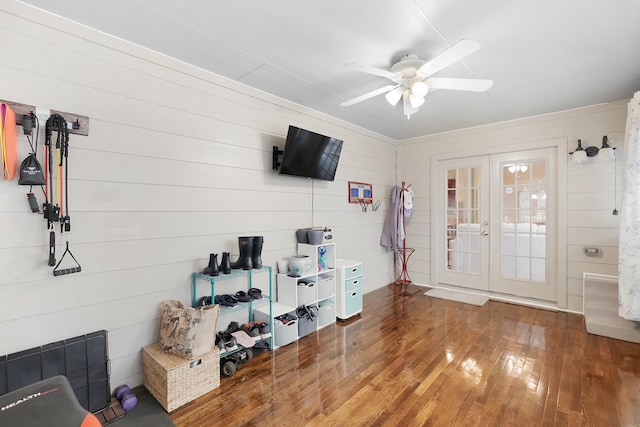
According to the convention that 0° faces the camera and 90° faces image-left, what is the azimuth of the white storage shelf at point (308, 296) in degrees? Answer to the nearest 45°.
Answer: approximately 315°

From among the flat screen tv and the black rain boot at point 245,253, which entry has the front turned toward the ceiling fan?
the flat screen tv

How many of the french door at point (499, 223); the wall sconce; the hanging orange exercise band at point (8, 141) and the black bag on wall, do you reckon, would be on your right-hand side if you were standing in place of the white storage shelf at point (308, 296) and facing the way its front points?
2

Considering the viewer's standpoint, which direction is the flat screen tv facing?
facing the viewer and to the right of the viewer

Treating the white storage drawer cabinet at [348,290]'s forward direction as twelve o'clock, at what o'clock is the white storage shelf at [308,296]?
the white storage shelf at [308,296] is roughly at 3 o'clock from the white storage drawer cabinet at [348,290].

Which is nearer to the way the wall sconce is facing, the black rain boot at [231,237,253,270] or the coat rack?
the black rain boot

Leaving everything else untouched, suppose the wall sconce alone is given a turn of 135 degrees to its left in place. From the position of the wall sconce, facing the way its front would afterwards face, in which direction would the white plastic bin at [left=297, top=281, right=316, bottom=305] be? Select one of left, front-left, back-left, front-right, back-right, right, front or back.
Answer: back

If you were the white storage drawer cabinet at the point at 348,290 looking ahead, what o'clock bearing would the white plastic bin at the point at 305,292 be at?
The white plastic bin is roughly at 3 o'clock from the white storage drawer cabinet.

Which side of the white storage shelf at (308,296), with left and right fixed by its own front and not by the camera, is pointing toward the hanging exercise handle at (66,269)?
right

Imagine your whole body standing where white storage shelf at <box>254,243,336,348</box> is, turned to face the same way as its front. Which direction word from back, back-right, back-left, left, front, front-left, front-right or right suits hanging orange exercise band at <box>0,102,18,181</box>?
right

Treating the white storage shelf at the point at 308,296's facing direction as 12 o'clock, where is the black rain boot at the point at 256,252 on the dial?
The black rain boot is roughly at 3 o'clock from the white storage shelf.

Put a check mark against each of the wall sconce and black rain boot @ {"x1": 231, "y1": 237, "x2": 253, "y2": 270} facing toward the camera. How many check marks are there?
1

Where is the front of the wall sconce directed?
toward the camera
